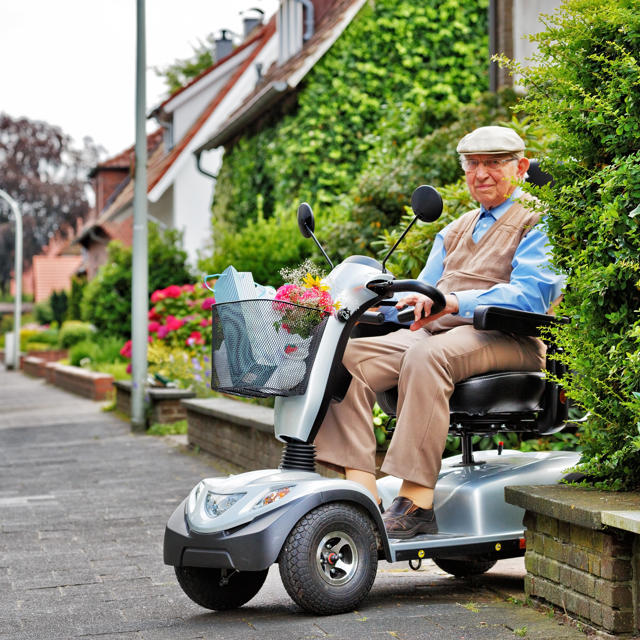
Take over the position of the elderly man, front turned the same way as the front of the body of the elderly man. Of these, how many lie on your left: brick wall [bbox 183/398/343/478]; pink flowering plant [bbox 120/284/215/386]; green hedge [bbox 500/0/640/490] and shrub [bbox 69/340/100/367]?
1

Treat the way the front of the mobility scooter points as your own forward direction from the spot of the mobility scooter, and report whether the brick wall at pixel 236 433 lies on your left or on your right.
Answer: on your right

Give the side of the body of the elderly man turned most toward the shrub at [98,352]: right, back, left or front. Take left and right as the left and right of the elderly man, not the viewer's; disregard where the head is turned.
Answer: right

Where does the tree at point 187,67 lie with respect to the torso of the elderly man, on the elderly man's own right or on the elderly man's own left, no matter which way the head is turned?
on the elderly man's own right

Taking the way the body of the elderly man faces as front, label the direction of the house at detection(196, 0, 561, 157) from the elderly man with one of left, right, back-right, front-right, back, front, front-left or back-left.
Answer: back-right

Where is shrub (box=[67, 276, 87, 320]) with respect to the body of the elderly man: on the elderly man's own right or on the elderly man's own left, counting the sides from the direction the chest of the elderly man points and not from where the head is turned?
on the elderly man's own right

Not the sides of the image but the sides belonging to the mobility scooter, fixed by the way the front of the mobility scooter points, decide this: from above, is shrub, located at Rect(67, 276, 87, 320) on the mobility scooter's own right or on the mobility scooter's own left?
on the mobility scooter's own right

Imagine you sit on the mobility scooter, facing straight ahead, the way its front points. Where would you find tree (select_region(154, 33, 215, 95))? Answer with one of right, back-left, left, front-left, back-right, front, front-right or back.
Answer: back-right

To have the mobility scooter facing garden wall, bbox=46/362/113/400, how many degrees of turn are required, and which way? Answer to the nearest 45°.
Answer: approximately 135° to its right

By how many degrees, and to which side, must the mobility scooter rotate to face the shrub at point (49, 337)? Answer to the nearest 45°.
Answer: approximately 135° to its right
